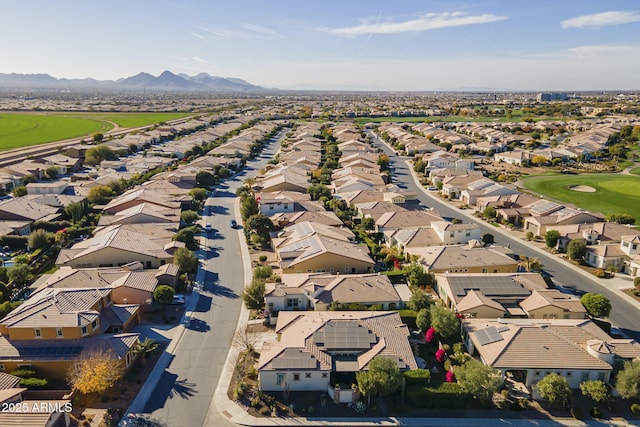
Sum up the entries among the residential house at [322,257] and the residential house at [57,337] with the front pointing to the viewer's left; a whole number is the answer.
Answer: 1

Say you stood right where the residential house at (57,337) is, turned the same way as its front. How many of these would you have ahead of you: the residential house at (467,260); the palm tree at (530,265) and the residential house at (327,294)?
3

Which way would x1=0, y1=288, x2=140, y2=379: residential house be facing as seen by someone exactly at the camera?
facing to the right of the viewer

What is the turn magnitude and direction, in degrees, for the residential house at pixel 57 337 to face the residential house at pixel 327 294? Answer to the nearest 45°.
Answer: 0° — it already faces it

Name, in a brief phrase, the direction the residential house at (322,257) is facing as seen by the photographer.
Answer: facing to the left of the viewer

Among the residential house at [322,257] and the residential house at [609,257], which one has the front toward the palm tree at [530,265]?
the residential house at [609,257]

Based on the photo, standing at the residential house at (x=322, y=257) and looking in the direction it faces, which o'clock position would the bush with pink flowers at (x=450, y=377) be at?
The bush with pink flowers is roughly at 8 o'clock from the residential house.

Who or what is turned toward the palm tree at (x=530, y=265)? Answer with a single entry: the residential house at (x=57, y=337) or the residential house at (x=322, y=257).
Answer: the residential house at (x=57, y=337)

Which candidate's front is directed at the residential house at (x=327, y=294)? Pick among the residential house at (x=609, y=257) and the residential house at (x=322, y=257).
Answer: the residential house at (x=609, y=257)

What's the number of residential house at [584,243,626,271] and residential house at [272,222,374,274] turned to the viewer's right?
0

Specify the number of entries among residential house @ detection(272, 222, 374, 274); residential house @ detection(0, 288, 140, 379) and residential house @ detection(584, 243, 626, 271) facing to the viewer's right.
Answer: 1

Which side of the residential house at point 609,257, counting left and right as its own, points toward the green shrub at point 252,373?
front

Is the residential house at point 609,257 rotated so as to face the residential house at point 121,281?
yes

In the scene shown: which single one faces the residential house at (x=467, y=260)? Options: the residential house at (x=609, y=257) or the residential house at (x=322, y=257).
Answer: the residential house at (x=609, y=257)

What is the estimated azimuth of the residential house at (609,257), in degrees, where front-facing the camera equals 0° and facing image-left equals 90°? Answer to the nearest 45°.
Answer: approximately 45°
